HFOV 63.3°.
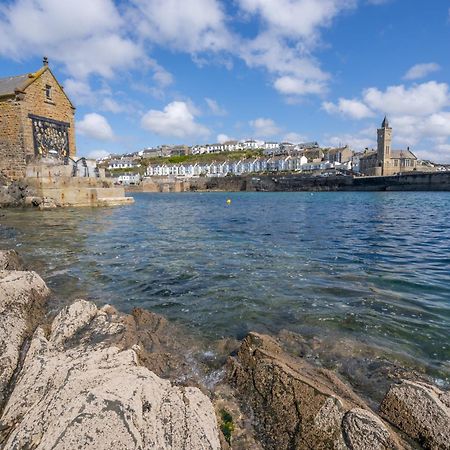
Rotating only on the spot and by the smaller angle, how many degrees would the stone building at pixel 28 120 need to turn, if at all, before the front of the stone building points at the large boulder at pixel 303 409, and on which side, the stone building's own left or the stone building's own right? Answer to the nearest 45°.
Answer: approximately 45° to the stone building's own right

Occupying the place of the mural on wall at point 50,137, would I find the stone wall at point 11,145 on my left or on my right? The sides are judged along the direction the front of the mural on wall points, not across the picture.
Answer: on my right

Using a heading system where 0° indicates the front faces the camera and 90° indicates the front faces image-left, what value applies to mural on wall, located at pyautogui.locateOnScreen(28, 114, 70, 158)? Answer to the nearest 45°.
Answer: approximately 315°

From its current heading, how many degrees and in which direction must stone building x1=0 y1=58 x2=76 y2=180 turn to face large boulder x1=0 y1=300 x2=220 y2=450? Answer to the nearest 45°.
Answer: approximately 45° to its right

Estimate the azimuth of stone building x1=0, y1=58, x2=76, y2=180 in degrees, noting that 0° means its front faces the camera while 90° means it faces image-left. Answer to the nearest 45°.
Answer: approximately 315°

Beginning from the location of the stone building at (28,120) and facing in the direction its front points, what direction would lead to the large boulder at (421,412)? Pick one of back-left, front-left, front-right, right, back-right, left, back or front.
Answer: front-right

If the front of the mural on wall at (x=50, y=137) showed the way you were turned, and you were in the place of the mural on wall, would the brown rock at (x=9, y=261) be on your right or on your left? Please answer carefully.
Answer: on your right

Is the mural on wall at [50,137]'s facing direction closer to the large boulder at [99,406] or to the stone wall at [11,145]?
the large boulder
